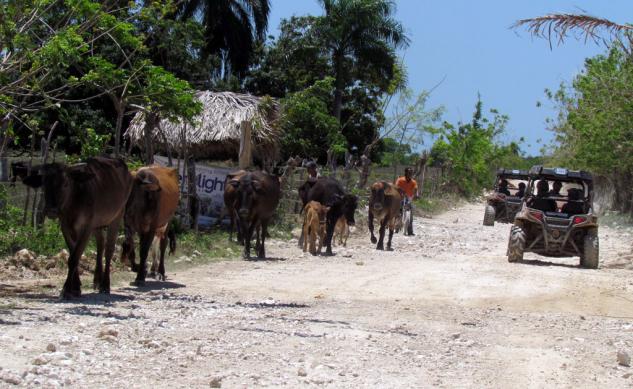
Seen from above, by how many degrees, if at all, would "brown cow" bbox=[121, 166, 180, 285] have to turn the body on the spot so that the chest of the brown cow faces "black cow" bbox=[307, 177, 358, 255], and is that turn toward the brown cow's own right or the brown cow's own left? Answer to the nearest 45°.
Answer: approximately 180°

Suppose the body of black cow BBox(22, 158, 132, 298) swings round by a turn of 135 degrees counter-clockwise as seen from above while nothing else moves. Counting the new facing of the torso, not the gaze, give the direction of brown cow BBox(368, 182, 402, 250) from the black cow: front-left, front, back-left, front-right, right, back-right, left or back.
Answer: front-left

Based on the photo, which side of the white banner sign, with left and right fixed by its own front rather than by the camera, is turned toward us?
front

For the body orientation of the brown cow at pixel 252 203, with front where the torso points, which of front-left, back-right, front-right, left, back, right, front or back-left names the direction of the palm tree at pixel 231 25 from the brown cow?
back-right

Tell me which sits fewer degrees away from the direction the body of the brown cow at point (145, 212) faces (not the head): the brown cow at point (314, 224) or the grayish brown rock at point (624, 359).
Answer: the grayish brown rock

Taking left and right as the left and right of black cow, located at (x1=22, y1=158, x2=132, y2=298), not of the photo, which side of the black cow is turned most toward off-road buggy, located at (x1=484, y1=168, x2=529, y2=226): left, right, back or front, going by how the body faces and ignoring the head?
back

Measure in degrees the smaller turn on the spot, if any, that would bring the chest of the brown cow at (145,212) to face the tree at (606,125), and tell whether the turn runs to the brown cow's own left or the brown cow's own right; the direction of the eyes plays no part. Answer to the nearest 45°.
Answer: approximately 180°

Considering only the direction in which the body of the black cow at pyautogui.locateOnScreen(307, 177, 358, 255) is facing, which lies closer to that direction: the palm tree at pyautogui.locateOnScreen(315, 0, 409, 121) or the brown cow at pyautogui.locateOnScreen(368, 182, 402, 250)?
the brown cow

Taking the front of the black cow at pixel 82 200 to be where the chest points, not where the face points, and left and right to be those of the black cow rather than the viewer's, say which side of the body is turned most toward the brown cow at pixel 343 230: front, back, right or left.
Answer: back

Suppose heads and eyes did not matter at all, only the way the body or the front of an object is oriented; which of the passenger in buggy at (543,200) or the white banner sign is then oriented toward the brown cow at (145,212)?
the white banner sign
